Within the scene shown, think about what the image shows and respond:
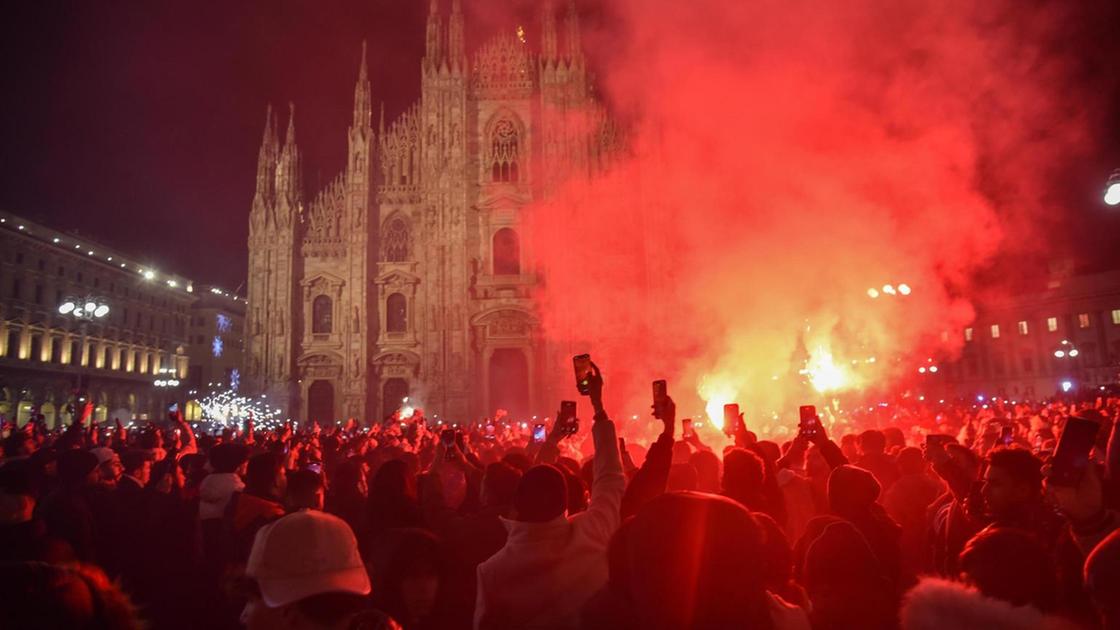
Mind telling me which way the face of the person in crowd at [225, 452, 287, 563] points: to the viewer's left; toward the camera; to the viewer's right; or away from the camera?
away from the camera

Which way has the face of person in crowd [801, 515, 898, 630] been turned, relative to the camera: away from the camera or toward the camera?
away from the camera

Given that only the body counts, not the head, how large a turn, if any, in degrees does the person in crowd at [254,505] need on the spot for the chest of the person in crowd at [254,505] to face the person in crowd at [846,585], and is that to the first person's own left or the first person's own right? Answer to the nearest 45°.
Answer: approximately 90° to the first person's own right

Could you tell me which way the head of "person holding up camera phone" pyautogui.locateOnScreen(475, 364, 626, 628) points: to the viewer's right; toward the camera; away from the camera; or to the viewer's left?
away from the camera

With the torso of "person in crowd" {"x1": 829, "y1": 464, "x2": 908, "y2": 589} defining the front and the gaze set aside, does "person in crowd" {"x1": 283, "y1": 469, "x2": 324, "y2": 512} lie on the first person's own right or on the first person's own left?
on the first person's own left

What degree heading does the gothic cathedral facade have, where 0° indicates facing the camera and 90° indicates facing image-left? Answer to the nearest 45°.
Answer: approximately 0°

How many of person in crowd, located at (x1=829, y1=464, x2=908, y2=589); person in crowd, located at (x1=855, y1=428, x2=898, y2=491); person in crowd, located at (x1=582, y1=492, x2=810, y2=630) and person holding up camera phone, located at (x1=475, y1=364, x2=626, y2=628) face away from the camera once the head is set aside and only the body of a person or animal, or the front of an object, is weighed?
4

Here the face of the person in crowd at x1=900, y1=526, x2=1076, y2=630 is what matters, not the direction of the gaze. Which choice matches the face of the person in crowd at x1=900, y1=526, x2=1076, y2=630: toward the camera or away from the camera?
away from the camera

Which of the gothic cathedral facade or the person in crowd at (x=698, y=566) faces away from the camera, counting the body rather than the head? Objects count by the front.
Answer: the person in crowd

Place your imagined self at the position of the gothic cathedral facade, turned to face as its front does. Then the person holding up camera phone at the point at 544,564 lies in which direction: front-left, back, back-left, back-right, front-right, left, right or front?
front

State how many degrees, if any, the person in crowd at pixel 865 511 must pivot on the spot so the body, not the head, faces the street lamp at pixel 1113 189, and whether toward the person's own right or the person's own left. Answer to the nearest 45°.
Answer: approximately 45° to the person's own right

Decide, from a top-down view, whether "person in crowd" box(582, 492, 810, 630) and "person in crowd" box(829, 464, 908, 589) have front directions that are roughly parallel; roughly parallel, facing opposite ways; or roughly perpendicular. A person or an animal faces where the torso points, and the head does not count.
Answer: roughly parallel

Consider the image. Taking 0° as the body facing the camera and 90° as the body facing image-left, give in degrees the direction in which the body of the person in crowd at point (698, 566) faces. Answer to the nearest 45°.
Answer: approximately 180°

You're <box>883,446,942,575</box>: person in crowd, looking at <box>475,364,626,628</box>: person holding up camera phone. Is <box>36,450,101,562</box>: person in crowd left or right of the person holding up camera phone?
right

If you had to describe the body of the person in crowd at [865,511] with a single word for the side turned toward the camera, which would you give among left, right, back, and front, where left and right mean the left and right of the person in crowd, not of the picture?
back

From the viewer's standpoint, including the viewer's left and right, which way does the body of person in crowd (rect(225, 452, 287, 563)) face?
facing away from the viewer and to the right of the viewer

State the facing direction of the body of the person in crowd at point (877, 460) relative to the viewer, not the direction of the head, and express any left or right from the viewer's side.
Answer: facing away from the viewer

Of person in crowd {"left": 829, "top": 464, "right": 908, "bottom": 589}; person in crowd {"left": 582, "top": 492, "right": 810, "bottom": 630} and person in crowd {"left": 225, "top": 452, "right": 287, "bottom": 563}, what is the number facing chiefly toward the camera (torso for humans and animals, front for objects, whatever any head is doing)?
0

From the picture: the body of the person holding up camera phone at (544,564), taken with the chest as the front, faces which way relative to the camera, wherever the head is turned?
away from the camera
